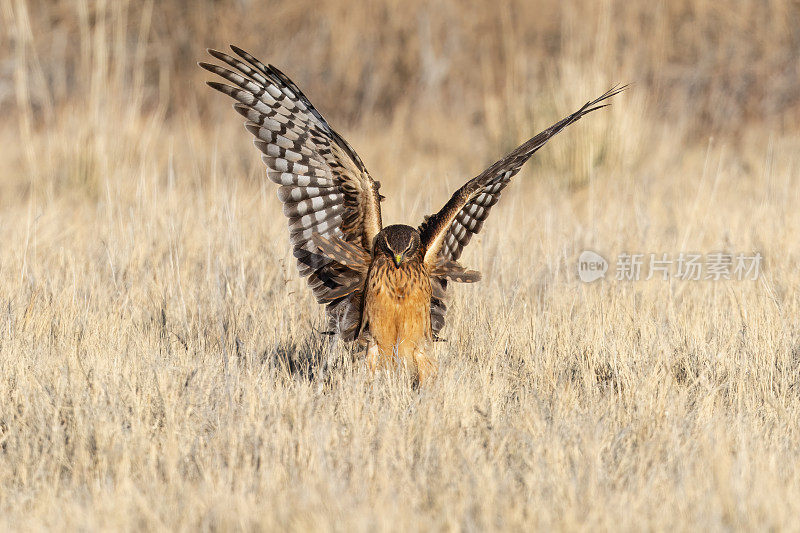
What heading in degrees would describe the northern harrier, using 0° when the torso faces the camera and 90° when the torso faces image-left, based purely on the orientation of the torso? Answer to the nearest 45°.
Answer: approximately 0°
